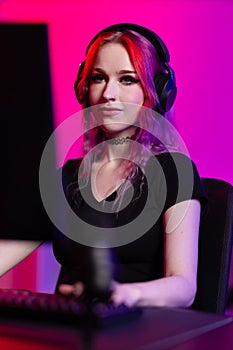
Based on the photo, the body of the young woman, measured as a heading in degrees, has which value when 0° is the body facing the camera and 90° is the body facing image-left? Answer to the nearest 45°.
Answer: approximately 45°

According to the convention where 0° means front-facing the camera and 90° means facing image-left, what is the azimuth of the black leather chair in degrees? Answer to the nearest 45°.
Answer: approximately 45°

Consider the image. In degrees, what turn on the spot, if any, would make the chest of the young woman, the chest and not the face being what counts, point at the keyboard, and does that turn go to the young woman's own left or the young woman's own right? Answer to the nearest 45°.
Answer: approximately 45° to the young woman's own left
